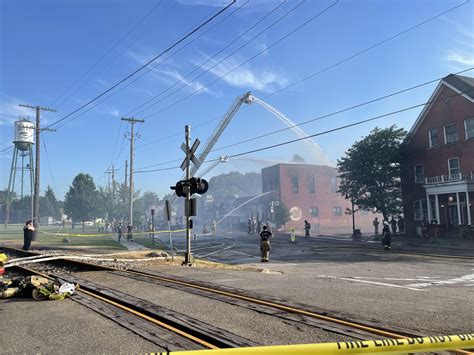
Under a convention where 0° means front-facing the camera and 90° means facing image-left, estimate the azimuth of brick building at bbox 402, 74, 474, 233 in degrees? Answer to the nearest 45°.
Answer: approximately 45°

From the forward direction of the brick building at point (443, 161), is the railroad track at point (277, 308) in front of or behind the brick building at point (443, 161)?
in front

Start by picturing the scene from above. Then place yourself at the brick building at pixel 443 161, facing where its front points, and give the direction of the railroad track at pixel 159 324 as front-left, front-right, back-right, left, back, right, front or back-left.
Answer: front-left

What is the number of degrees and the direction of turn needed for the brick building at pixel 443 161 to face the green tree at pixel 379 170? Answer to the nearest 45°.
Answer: approximately 45° to its right
